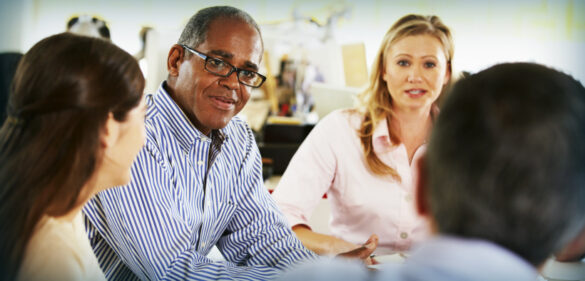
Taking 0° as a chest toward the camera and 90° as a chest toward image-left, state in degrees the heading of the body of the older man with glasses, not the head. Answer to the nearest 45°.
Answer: approximately 315°

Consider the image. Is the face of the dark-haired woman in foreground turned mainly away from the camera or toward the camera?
away from the camera

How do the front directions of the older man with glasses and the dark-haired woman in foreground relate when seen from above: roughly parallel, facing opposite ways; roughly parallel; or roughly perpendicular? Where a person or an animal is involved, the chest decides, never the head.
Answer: roughly perpendicular

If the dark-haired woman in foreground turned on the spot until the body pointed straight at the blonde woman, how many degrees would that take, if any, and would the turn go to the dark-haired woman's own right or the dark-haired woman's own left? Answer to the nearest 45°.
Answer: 0° — they already face them

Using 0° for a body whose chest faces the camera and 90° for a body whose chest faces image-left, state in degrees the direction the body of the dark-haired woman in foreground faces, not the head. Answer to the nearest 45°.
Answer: approximately 225°
